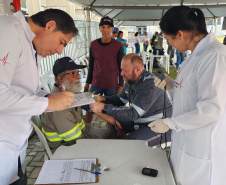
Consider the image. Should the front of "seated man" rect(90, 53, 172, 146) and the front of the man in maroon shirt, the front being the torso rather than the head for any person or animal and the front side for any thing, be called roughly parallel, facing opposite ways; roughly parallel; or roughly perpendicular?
roughly perpendicular

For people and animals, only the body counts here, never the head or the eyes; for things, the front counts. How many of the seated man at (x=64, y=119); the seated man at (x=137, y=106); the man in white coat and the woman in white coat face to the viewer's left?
2

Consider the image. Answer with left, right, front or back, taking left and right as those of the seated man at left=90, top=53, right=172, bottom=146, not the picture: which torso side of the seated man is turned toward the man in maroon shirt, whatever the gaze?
right

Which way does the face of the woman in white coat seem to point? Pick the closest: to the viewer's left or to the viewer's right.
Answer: to the viewer's left

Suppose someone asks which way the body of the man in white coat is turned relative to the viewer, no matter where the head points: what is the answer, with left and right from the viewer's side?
facing to the right of the viewer

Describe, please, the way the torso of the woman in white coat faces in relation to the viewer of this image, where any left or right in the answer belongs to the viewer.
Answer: facing to the left of the viewer

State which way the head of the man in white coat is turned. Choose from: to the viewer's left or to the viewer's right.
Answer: to the viewer's right

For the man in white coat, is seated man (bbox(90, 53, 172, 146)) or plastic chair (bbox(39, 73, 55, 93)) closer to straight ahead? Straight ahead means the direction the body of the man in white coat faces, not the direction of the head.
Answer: the seated man

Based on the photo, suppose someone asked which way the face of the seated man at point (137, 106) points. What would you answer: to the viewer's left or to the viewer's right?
to the viewer's left
